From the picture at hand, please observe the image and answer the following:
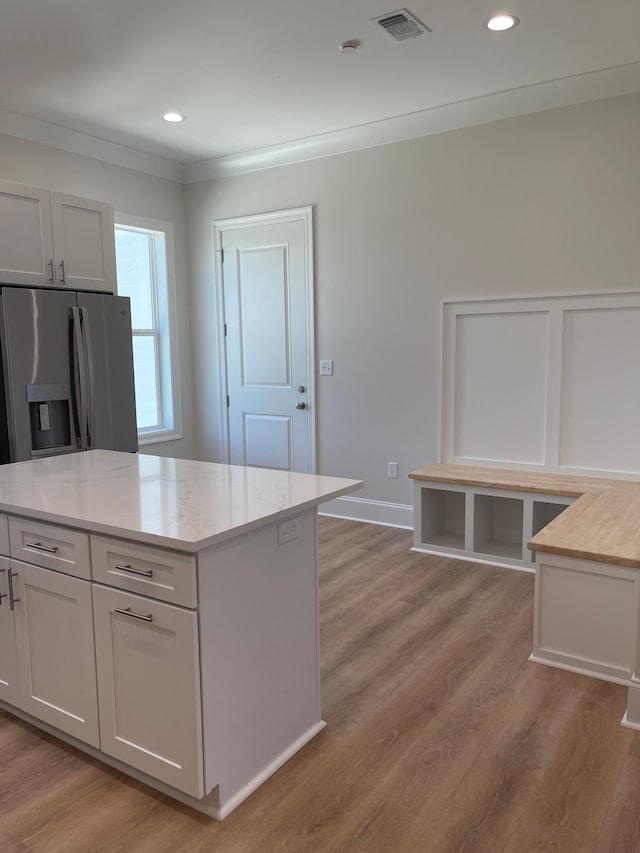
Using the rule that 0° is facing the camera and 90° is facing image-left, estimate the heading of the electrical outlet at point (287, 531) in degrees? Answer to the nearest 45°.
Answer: approximately 315°

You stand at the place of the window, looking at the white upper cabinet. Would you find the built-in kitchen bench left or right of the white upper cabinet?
left

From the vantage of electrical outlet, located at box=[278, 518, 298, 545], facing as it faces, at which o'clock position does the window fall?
The window is roughly at 7 o'clock from the electrical outlet.

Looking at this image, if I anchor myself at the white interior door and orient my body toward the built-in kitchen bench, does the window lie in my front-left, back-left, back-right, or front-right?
back-right

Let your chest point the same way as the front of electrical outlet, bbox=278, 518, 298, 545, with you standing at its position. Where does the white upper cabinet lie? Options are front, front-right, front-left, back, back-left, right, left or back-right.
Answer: back

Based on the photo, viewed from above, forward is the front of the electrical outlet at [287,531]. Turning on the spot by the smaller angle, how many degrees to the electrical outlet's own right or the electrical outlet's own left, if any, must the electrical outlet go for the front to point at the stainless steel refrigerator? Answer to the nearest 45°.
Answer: approximately 180°
